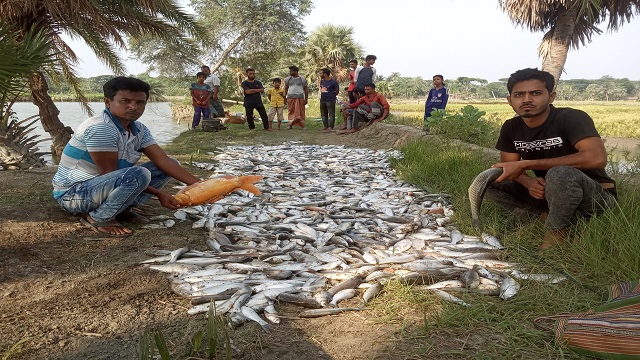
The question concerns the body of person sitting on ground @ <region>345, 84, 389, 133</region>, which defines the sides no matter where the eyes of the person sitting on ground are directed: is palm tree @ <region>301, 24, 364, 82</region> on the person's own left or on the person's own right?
on the person's own right

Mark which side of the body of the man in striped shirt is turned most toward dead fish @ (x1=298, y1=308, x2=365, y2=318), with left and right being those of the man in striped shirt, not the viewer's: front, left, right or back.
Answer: front

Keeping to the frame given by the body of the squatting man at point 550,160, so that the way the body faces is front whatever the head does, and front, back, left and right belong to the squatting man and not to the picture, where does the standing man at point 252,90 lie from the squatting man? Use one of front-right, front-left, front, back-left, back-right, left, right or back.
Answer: right

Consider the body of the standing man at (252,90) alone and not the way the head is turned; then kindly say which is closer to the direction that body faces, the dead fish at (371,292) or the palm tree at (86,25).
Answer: the dead fish

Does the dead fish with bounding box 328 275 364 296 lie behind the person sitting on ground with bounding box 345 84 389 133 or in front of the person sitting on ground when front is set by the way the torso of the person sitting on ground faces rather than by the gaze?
in front

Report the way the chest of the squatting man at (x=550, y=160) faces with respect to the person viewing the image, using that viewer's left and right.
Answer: facing the viewer and to the left of the viewer

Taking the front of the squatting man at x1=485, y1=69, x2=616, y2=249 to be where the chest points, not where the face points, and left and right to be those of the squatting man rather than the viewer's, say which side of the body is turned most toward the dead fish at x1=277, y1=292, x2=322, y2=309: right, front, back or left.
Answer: front

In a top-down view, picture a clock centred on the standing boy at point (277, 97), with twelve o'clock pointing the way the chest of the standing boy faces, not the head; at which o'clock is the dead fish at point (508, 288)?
The dead fish is roughly at 12 o'clock from the standing boy.

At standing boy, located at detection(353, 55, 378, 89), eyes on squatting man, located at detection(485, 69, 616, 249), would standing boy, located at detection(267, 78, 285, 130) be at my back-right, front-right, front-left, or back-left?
back-right

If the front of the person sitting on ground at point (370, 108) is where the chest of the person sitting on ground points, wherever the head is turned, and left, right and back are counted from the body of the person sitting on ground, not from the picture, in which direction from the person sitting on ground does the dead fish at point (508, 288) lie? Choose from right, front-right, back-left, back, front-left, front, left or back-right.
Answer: front-left

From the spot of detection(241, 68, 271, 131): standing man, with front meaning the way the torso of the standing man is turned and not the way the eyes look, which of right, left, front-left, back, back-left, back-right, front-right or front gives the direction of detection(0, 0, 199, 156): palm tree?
front-right

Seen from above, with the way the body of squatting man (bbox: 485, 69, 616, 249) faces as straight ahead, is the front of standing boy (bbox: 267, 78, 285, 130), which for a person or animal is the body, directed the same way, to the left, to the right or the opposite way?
to the left

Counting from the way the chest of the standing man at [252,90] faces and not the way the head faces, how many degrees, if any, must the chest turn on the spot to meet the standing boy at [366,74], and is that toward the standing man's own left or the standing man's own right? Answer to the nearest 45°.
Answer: approximately 90° to the standing man's own left

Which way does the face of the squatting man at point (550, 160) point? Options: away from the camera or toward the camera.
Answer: toward the camera

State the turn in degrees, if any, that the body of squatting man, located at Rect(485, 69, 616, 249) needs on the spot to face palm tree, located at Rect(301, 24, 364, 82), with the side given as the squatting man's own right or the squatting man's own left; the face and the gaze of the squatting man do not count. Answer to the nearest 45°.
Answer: approximately 90° to the squatting man's own right

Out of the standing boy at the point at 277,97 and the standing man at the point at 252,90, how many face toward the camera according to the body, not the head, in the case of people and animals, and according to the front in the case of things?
2

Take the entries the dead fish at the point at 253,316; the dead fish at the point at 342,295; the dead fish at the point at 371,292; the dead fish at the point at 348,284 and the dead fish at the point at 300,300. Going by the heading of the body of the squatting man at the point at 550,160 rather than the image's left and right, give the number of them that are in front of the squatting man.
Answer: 5

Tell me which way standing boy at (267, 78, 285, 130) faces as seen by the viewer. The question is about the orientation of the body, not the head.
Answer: toward the camera

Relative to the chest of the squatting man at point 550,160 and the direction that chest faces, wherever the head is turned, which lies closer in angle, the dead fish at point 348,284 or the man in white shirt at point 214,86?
the dead fish

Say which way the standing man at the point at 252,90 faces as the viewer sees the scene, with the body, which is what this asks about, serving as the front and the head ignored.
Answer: toward the camera

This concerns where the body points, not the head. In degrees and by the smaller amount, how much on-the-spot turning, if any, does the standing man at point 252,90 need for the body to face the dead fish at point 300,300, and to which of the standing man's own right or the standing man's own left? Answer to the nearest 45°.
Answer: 0° — they already face it

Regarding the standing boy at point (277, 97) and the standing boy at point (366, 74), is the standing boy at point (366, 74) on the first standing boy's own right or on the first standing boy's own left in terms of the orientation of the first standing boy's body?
on the first standing boy's own left
